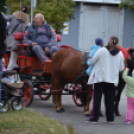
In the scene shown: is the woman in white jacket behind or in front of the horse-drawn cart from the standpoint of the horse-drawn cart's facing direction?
in front

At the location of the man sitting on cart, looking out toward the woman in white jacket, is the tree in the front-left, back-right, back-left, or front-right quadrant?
back-left

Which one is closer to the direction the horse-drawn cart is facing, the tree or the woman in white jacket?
the woman in white jacket

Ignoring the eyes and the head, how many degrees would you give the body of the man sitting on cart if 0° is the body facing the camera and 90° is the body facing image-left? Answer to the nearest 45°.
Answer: approximately 0°

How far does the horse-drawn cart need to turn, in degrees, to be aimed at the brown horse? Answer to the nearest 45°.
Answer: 0° — it already faces it

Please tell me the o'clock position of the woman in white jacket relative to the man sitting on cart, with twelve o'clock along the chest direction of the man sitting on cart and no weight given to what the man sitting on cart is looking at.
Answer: The woman in white jacket is roughly at 11 o'clock from the man sitting on cart.

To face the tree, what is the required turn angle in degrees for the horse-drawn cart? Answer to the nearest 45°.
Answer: approximately 135° to its left

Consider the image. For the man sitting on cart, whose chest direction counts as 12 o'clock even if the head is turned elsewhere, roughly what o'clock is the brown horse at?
The brown horse is roughly at 11 o'clock from the man sitting on cart.

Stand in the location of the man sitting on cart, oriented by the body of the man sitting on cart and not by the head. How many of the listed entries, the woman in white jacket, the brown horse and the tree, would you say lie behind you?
1
